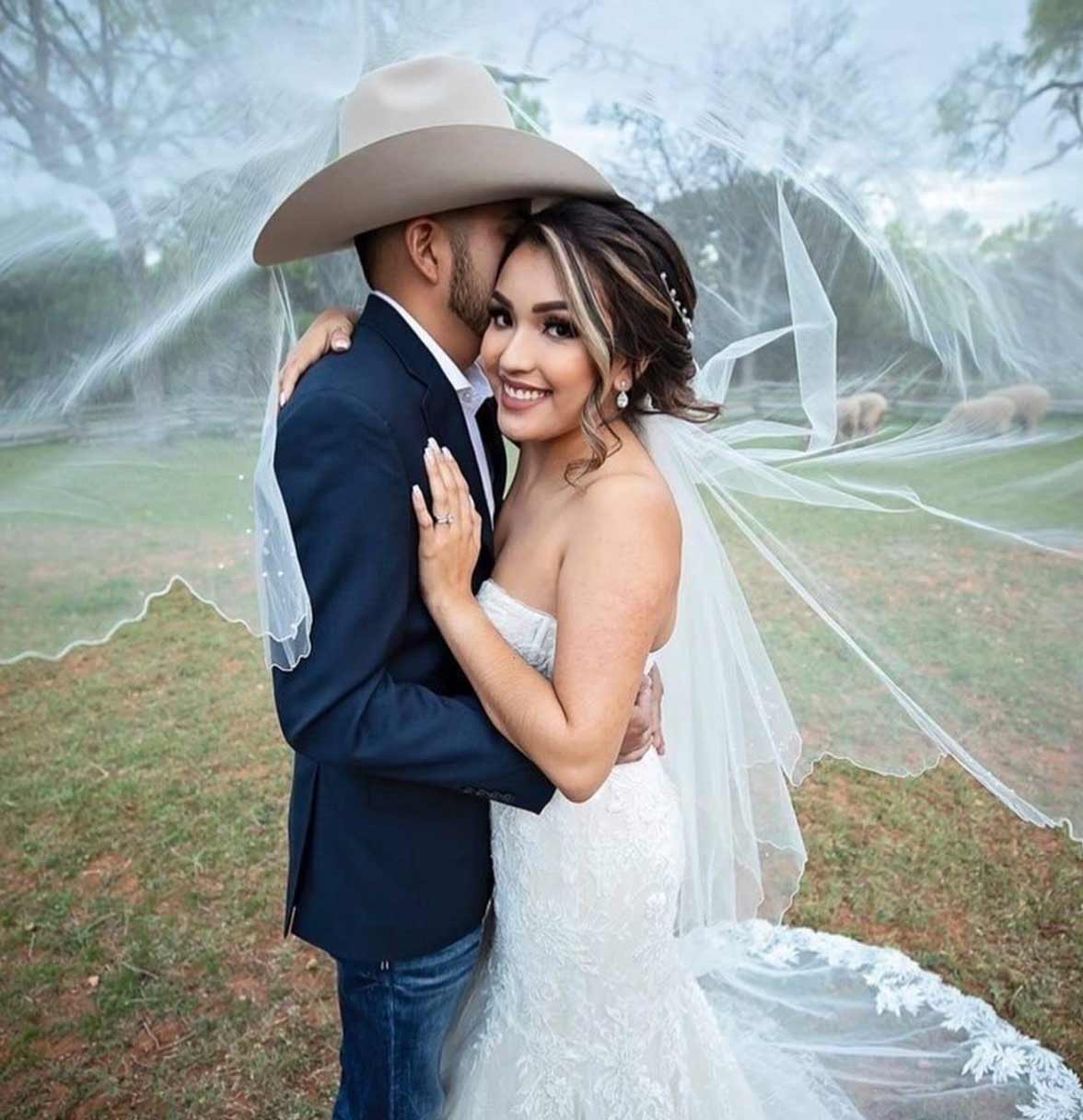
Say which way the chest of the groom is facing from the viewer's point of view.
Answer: to the viewer's right

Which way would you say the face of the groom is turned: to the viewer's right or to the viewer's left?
to the viewer's right

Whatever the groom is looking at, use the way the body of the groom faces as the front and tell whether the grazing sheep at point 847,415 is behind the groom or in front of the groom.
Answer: in front
